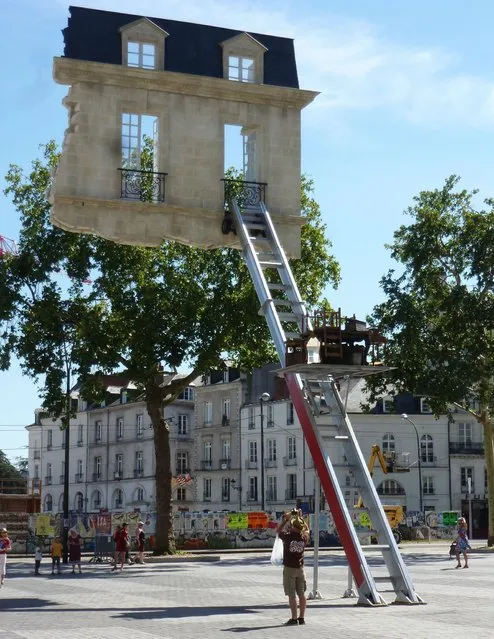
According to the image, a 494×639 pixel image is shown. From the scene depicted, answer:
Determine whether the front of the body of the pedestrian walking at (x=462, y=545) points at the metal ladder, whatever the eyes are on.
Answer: yes

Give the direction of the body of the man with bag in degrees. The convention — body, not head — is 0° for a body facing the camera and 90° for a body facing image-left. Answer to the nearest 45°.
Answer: approximately 135°

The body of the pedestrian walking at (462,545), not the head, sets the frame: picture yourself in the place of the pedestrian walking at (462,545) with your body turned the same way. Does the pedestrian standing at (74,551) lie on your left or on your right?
on your right

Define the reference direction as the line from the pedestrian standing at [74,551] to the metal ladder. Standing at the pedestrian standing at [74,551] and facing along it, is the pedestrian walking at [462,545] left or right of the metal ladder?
left

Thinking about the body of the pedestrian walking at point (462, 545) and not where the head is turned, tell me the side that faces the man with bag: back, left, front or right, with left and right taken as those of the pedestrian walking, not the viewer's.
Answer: front

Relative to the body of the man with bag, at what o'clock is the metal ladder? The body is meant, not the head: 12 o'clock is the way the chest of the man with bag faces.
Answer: The metal ladder is roughly at 2 o'clock from the man with bag.
